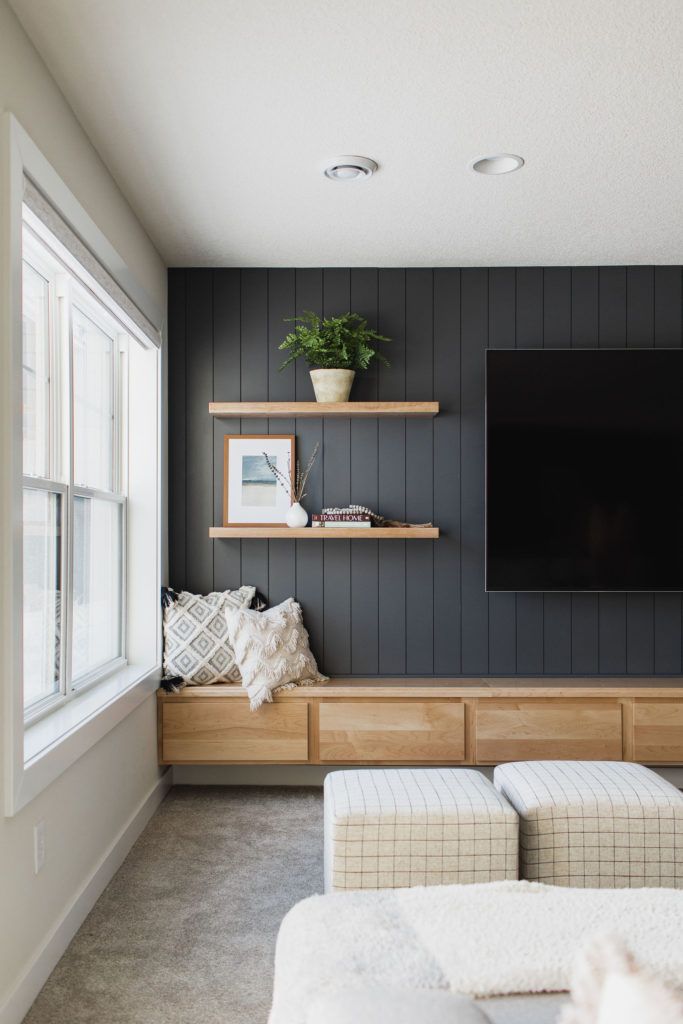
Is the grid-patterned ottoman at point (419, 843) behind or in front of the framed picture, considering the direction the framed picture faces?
in front

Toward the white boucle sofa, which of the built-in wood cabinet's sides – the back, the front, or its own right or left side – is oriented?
front

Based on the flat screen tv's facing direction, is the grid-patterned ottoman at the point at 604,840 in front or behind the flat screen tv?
in front

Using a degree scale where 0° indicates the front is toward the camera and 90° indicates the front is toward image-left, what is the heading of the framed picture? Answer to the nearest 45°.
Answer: approximately 0°

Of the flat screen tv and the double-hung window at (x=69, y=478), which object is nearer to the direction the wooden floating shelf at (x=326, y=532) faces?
the double-hung window

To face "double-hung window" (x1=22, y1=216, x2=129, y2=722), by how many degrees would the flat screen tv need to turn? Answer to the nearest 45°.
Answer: approximately 45° to its right
